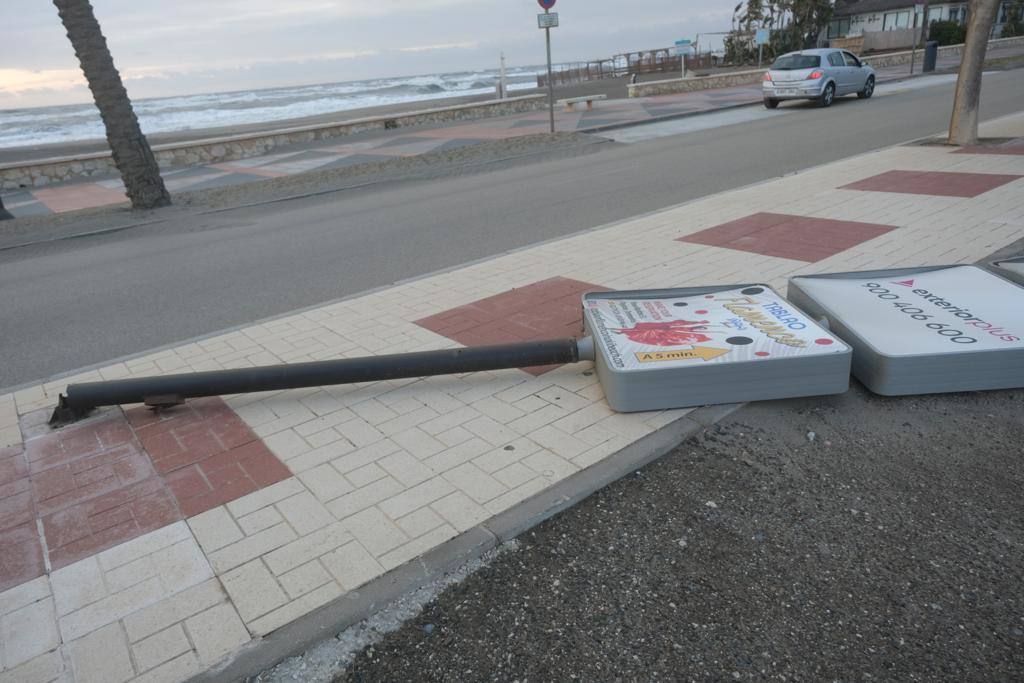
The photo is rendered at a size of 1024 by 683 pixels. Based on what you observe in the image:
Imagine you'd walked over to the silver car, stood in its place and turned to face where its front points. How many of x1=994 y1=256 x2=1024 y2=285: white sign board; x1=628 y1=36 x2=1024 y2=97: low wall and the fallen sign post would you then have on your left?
1

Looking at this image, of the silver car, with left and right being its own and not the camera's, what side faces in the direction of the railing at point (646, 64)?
left

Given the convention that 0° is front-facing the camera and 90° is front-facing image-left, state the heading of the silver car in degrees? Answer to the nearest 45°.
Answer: approximately 225°

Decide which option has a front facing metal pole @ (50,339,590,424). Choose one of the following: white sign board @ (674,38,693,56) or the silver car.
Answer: the white sign board

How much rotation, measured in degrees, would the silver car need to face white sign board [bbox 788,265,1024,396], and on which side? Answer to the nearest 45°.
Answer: approximately 135° to its right

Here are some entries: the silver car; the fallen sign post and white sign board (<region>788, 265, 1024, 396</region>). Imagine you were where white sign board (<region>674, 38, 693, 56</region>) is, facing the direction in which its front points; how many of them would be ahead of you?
3

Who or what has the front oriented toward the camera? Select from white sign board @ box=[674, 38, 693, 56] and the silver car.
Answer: the white sign board

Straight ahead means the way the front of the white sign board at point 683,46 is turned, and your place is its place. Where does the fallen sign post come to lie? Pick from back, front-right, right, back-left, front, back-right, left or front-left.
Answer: front

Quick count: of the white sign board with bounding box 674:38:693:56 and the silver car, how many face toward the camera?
1

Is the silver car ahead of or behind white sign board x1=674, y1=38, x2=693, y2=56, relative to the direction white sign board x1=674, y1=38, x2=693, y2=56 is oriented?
ahead

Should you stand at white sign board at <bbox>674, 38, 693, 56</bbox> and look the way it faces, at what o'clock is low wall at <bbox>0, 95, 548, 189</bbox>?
The low wall is roughly at 1 o'clock from the white sign board.

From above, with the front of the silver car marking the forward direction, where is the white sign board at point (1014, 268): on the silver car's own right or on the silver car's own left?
on the silver car's own right

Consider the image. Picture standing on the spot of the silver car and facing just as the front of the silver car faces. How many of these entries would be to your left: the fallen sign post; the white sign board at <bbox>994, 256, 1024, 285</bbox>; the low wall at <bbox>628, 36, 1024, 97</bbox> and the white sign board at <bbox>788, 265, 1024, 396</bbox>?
1

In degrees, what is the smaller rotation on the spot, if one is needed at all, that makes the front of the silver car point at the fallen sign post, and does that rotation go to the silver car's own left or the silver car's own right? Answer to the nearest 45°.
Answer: approximately 135° to the silver car's own right

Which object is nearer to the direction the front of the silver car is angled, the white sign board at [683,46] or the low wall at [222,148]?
the white sign board

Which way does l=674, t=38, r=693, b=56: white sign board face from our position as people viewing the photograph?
facing the viewer

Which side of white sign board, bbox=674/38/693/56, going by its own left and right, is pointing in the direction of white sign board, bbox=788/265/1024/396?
front

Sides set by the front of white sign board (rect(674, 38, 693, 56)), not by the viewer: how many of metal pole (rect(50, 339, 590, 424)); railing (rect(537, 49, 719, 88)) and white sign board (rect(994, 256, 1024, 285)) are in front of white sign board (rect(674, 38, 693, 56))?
2
